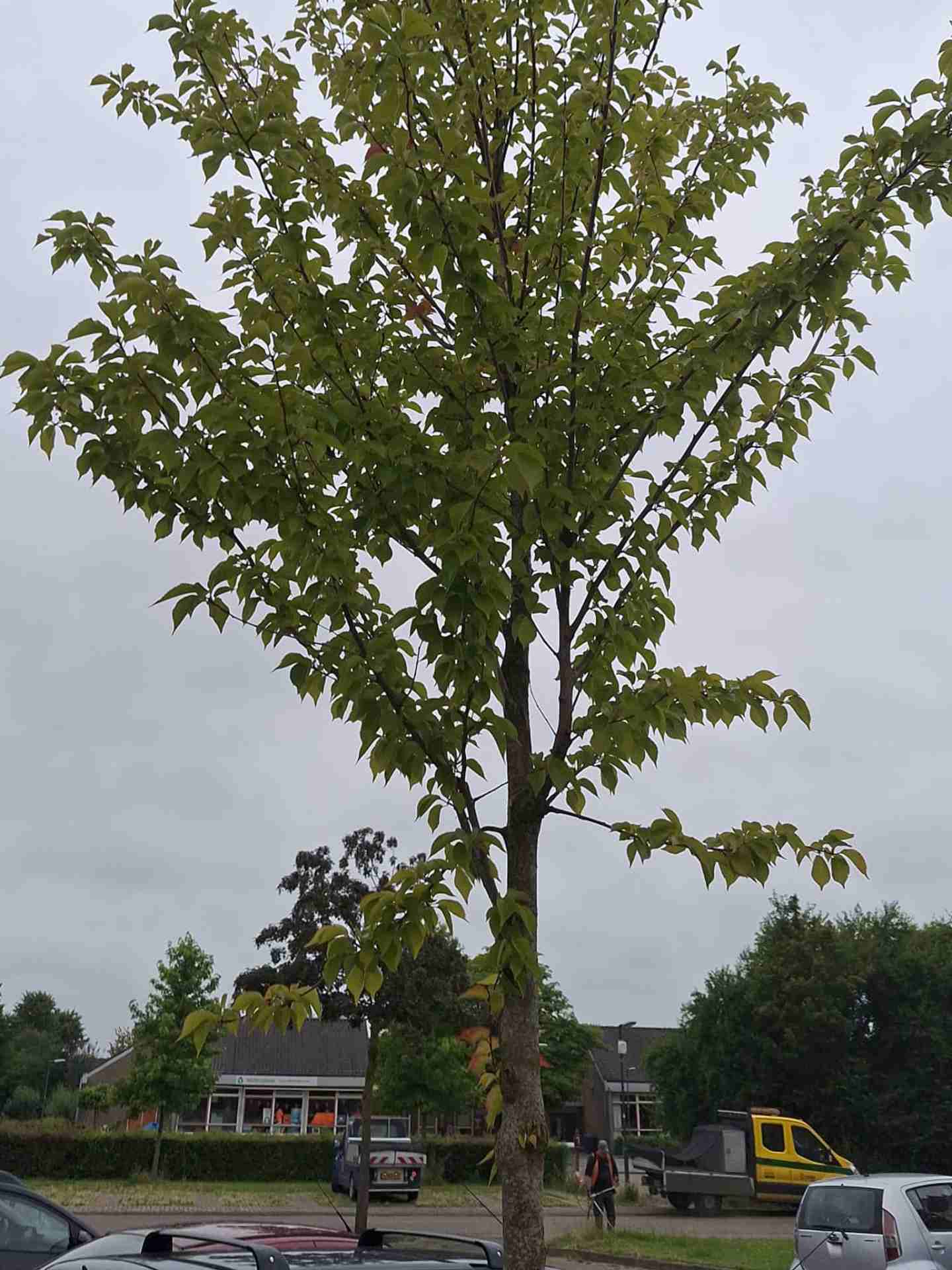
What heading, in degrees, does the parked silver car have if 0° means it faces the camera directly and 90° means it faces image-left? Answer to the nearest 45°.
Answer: approximately 225°

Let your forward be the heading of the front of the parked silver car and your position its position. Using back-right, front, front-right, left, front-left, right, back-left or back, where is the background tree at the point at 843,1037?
front-left

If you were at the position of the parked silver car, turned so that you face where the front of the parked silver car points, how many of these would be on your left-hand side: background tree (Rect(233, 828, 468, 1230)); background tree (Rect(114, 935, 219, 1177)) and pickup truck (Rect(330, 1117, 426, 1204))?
3

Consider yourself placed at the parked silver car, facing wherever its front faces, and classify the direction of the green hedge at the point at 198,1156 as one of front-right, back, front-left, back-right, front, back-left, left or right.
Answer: left
